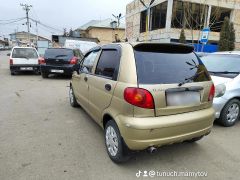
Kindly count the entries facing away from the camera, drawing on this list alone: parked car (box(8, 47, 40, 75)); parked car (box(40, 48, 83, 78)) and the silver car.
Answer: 2

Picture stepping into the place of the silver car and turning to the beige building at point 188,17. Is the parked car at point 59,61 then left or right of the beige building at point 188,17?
left

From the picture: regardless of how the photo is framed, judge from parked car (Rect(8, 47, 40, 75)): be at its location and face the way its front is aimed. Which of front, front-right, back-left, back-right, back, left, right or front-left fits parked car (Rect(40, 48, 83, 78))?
back-right

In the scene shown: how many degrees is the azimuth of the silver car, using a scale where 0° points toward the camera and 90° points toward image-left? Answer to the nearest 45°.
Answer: approximately 45°

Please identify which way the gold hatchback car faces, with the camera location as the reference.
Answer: facing away from the viewer and to the left of the viewer

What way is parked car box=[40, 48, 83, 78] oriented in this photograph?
away from the camera

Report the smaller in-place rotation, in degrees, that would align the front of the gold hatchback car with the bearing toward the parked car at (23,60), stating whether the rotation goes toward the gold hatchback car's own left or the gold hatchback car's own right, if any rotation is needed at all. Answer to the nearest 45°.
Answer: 0° — it already faces it

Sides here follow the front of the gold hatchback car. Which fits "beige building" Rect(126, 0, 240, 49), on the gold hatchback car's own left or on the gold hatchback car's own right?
on the gold hatchback car's own right

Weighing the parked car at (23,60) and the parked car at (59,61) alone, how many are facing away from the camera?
2

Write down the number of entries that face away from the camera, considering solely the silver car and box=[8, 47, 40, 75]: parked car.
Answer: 1

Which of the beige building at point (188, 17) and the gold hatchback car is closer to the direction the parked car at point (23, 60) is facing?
the beige building

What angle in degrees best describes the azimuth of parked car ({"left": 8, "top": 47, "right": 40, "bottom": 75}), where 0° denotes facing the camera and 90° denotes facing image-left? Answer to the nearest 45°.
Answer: approximately 180°
